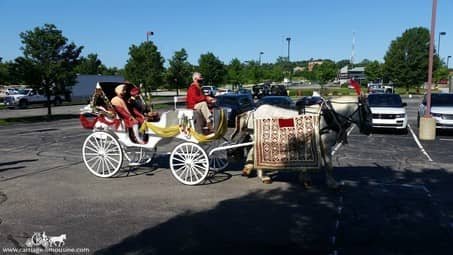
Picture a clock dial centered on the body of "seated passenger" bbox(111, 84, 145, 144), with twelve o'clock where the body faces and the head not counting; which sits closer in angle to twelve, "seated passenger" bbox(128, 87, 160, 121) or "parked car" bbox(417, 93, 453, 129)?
the parked car

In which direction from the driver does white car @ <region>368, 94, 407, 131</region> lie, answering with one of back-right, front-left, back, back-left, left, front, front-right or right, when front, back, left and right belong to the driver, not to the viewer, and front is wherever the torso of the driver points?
front-left

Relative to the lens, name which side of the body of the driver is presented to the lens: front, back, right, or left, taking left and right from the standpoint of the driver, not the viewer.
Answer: right

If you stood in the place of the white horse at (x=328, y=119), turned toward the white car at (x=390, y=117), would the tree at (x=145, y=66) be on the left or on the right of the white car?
left

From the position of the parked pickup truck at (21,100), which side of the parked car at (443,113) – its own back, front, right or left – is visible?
right

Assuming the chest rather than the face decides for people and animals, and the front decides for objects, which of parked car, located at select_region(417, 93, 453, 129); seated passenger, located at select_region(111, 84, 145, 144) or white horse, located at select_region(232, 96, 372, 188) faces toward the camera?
the parked car

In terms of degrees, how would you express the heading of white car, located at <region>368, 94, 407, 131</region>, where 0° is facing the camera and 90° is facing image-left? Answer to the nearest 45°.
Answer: approximately 0°

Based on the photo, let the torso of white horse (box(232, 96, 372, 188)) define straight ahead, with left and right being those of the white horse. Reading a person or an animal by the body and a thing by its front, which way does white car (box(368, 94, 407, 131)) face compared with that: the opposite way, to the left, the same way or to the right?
to the right

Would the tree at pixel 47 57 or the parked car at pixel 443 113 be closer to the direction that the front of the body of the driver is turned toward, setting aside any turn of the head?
the parked car

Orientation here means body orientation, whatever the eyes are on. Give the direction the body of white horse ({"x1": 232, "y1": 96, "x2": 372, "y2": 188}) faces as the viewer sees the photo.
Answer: to the viewer's right

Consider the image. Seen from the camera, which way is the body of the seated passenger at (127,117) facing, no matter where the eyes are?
to the viewer's right

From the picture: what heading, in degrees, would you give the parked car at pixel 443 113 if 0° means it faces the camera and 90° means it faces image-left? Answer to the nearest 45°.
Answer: approximately 0°

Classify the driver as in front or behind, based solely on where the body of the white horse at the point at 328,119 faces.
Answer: behind
